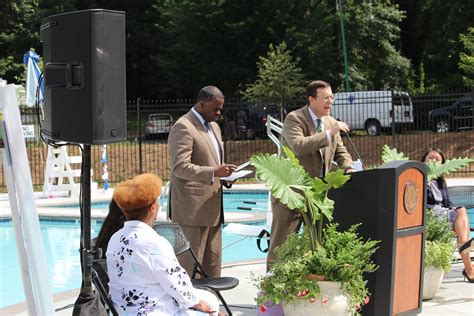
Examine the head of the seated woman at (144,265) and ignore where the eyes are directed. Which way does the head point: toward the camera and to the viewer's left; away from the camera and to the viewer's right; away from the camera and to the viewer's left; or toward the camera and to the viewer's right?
away from the camera and to the viewer's right

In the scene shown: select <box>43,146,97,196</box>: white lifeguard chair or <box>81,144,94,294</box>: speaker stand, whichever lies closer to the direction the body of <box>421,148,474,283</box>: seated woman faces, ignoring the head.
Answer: the speaker stand

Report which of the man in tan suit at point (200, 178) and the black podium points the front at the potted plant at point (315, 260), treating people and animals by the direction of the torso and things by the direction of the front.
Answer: the man in tan suit

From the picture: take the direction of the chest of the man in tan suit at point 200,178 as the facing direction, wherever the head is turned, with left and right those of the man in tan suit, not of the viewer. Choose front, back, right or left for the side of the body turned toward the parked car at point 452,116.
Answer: left

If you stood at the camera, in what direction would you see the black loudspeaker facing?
facing the viewer and to the right of the viewer

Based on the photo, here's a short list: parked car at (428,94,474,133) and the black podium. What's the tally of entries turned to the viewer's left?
1

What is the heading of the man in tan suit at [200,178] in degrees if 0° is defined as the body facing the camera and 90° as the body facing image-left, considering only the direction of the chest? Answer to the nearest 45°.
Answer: approximately 315°
